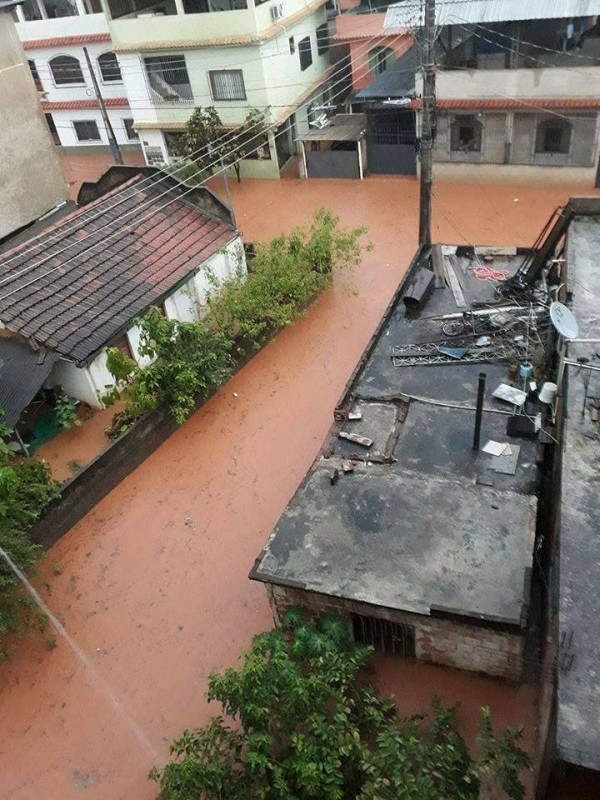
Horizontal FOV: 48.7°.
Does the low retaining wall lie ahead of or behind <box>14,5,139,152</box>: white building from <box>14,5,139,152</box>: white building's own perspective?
ahead

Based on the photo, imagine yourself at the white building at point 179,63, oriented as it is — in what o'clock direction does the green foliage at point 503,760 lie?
The green foliage is roughly at 12 o'clock from the white building.

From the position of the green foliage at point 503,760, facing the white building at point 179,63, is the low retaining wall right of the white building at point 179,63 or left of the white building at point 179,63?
left

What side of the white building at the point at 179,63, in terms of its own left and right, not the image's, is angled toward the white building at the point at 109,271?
front

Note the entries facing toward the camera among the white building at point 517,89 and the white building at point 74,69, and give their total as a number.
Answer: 2

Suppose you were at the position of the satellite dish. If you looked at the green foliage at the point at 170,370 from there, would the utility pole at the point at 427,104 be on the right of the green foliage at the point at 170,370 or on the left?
right

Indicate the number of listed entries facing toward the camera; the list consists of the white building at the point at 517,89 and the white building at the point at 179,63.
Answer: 2

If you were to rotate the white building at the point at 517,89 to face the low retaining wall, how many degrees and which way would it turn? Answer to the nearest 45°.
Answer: approximately 45° to its right

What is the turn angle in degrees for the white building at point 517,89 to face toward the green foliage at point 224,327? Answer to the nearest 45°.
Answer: approximately 45° to its right

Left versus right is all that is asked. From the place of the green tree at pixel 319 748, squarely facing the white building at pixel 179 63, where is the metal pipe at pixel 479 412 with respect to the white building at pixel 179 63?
right

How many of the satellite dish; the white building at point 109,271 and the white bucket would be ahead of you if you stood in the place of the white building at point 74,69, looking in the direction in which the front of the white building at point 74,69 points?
3

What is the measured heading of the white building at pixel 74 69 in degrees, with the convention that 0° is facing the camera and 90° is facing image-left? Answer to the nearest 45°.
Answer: approximately 0°

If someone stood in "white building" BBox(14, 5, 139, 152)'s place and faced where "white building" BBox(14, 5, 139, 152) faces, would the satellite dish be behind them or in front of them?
in front

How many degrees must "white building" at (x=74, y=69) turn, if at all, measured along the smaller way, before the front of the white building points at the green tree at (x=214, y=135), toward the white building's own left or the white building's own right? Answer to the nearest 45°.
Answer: approximately 45° to the white building's own left

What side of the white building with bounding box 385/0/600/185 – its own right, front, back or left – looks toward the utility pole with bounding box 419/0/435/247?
front
